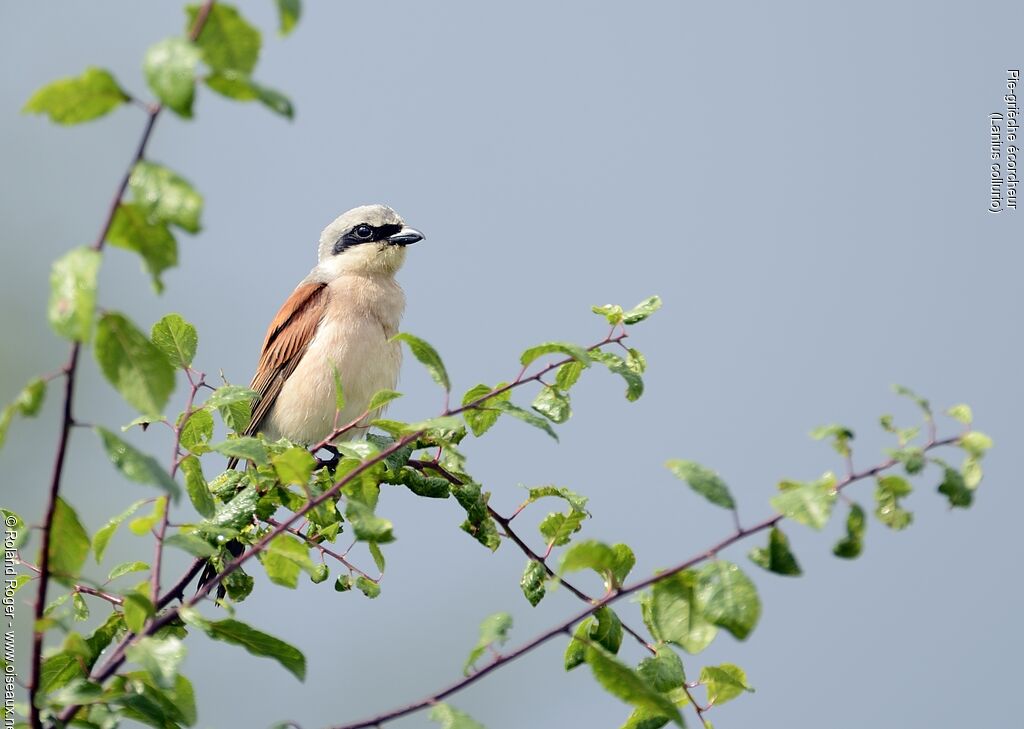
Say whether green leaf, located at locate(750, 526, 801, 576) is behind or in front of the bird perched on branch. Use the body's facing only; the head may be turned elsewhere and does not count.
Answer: in front

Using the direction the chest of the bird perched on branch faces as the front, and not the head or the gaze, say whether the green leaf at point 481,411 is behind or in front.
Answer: in front

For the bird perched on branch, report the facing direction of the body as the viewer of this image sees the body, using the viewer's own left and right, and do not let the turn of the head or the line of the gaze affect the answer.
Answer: facing the viewer and to the right of the viewer

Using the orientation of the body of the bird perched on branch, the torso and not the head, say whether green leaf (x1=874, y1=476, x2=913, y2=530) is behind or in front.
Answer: in front

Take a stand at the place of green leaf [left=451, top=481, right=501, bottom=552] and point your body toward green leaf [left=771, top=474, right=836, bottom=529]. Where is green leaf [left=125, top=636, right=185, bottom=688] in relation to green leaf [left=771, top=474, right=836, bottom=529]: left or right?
right

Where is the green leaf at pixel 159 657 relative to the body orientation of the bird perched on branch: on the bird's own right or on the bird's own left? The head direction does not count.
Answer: on the bird's own right
